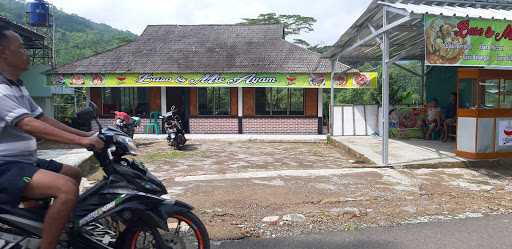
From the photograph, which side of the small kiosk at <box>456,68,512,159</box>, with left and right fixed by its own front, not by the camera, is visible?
front

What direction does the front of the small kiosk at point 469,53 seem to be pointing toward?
toward the camera

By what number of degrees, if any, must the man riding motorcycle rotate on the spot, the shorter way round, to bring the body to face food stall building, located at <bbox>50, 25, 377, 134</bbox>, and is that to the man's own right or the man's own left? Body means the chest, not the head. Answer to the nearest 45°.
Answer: approximately 45° to the man's own left

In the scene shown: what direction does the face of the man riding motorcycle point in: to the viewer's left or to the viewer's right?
to the viewer's right

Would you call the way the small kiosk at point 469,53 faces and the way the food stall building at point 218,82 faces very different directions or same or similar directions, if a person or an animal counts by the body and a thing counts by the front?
same or similar directions

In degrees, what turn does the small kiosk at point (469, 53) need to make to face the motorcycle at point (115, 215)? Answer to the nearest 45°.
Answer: approximately 45° to its right

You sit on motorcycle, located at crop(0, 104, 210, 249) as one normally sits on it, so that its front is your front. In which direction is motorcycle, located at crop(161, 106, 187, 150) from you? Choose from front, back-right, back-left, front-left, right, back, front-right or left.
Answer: left

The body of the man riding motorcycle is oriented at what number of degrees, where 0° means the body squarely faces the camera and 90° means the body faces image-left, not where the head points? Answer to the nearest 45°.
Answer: approximately 270°

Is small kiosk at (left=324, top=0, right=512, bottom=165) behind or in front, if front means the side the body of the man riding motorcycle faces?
in front

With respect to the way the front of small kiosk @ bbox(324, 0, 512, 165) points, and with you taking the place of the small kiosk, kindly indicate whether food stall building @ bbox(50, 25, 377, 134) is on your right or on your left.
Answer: on your right

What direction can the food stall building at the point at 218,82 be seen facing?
toward the camera

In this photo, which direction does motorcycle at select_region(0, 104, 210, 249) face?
to the viewer's right

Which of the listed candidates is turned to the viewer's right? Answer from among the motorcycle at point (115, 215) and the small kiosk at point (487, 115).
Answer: the motorcycle

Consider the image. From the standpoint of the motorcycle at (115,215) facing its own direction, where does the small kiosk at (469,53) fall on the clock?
The small kiosk is roughly at 11 o'clock from the motorcycle.
